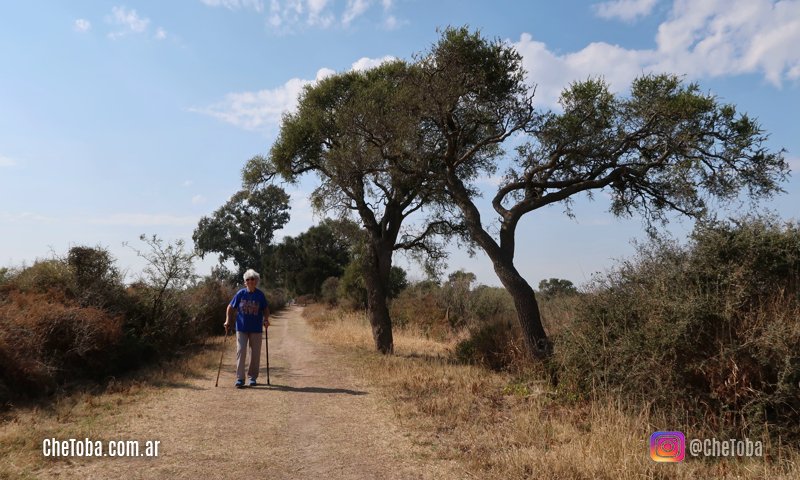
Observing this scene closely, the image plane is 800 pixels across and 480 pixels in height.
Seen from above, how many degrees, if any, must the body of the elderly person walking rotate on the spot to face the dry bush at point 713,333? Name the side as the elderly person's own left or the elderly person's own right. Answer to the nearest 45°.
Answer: approximately 45° to the elderly person's own left

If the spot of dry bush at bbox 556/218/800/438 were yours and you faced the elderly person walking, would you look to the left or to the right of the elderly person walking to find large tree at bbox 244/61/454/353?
right

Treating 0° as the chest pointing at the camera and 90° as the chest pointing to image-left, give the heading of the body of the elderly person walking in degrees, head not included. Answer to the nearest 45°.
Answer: approximately 0°

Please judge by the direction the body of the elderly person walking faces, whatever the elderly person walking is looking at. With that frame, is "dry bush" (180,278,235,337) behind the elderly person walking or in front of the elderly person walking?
behind

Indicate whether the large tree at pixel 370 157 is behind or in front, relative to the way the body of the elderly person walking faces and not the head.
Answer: behind

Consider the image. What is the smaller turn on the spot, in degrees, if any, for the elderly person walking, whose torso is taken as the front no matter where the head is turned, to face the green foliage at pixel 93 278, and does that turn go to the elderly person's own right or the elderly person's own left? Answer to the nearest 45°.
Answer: approximately 135° to the elderly person's own right

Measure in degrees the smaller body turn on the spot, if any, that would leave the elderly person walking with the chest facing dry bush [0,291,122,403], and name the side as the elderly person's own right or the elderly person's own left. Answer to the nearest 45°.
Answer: approximately 90° to the elderly person's own right
